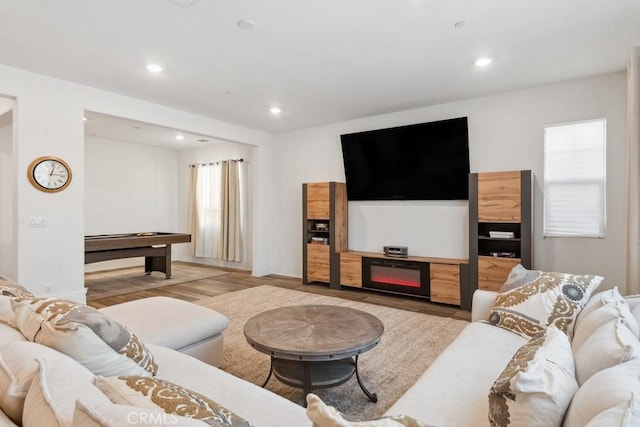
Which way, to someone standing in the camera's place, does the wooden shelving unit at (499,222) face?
facing the viewer

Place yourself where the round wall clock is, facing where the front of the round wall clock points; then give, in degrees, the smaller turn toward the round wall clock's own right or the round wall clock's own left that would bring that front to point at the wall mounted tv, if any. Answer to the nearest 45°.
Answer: approximately 45° to the round wall clock's own left

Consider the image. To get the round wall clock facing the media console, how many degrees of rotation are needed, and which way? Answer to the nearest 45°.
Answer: approximately 45° to its left

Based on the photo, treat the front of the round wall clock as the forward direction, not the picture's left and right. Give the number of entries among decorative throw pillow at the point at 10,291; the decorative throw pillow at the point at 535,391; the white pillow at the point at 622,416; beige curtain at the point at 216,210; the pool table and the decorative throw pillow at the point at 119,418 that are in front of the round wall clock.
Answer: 4

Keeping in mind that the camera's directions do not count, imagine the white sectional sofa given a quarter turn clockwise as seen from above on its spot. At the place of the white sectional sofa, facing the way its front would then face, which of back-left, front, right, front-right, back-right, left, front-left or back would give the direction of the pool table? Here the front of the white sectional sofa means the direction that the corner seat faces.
back-left

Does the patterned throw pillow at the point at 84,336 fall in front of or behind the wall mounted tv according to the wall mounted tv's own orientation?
in front

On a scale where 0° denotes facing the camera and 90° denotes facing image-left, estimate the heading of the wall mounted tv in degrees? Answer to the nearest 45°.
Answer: approximately 45°

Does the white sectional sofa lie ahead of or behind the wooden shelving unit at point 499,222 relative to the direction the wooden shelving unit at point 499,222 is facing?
ahead

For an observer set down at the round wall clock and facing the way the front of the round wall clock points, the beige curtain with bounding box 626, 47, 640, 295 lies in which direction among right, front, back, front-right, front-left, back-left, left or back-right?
front-left

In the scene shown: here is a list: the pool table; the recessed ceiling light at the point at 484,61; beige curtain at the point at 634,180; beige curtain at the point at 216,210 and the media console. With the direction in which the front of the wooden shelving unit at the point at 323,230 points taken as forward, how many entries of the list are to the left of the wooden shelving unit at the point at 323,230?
3

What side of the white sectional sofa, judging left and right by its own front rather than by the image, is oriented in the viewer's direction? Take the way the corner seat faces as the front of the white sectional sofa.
back

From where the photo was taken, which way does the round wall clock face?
toward the camera

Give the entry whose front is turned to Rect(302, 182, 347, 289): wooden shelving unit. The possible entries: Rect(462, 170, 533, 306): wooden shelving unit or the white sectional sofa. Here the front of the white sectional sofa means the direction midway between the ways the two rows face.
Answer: the white sectional sofa

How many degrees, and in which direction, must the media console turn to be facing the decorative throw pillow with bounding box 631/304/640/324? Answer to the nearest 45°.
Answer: approximately 45° to its left

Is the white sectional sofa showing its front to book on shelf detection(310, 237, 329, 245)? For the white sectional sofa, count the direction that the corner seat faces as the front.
yes

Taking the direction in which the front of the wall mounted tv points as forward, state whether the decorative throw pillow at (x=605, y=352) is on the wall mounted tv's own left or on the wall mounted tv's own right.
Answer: on the wall mounted tv's own left
